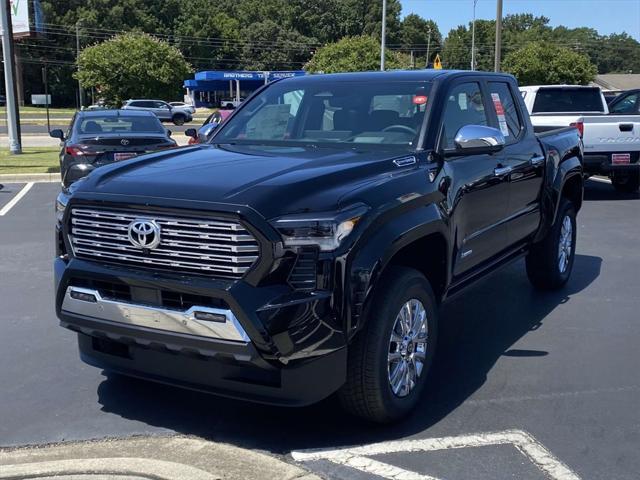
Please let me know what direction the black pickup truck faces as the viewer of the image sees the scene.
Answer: facing the viewer and to the left of the viewer

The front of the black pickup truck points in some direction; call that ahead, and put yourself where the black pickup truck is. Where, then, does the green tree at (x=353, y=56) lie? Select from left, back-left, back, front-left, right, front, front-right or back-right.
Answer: back-right

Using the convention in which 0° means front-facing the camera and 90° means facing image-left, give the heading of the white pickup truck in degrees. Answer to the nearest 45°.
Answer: approximately 135°

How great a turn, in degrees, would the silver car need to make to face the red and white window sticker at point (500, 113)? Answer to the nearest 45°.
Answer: approximately 90° to its right

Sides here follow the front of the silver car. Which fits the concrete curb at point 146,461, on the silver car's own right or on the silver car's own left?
on the silver car's own right

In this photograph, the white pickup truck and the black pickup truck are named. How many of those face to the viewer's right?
0
